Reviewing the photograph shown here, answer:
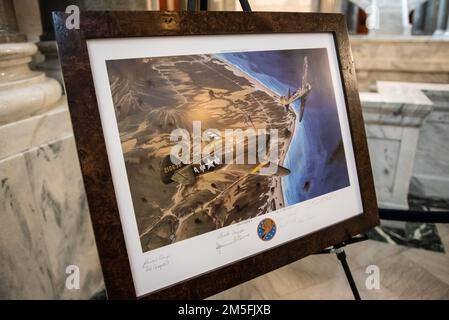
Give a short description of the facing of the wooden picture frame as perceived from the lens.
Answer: facing the viewer and to the right of the viewer

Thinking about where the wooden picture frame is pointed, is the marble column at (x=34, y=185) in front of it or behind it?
behind

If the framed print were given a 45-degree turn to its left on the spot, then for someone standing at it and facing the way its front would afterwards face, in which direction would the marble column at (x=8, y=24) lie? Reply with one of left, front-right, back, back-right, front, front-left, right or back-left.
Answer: back-left

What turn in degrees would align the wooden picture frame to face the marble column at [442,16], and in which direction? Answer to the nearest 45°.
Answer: approximately 90° to its left

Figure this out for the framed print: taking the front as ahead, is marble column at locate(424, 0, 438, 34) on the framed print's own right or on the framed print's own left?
on the framed print's own left

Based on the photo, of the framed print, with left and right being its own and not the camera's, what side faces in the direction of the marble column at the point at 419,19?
left

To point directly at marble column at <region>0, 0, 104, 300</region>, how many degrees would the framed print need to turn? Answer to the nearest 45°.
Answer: approximately 180°
